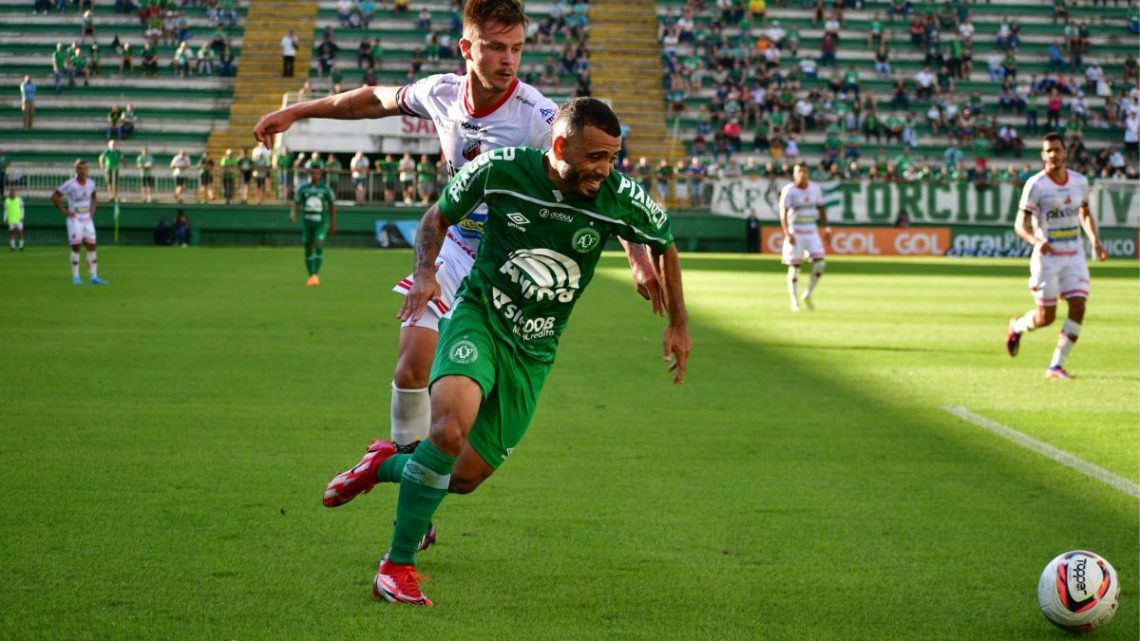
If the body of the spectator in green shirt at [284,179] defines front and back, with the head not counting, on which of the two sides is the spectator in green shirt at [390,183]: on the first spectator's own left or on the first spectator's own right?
on the first spectator's own left

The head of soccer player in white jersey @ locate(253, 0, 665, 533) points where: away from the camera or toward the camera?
toward the camera

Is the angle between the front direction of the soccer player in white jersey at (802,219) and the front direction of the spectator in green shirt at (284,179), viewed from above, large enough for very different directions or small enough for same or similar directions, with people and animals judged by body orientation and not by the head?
same or similar directions

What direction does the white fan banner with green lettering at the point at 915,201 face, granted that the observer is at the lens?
facing the viewer

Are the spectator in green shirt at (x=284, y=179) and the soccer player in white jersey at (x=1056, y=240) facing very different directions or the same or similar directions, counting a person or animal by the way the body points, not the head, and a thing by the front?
same or similar directions

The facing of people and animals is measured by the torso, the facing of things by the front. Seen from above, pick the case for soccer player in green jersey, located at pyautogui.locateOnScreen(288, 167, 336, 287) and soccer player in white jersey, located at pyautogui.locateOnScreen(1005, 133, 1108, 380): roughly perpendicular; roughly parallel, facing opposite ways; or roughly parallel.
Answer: roughly parallel

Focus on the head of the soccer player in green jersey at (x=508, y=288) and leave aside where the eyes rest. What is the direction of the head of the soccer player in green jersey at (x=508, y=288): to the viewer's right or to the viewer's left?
to the viewer's right

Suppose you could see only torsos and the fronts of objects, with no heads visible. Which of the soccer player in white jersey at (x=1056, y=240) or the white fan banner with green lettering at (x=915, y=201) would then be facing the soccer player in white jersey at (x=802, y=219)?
the white fan banner with green lettering

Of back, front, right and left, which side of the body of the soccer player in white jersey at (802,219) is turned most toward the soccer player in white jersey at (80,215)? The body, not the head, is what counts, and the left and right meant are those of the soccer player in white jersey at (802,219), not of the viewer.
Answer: right

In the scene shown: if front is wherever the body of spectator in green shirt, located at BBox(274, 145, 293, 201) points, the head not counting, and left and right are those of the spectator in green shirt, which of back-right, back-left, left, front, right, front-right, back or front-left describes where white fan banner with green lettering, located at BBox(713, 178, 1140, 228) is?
left

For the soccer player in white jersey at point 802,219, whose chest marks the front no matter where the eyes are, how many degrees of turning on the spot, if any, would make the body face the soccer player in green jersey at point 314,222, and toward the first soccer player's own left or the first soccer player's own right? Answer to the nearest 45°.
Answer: approximately 90° to the first soccer player's own right

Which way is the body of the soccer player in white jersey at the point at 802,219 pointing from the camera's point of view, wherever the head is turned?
toward the camera

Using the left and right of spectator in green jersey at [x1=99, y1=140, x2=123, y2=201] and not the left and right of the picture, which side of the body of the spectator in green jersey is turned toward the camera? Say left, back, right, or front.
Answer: front

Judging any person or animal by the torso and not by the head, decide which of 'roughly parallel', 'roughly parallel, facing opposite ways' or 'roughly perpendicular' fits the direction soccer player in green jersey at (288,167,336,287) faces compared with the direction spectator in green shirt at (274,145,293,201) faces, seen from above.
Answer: roughly parallel

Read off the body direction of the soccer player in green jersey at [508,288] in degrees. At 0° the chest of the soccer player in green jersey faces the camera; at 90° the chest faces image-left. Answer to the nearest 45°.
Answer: approximately 315°

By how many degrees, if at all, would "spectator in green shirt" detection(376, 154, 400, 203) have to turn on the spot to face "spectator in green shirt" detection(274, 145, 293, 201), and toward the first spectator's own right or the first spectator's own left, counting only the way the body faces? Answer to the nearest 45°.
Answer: approximately 90° to the first spectator's own right
